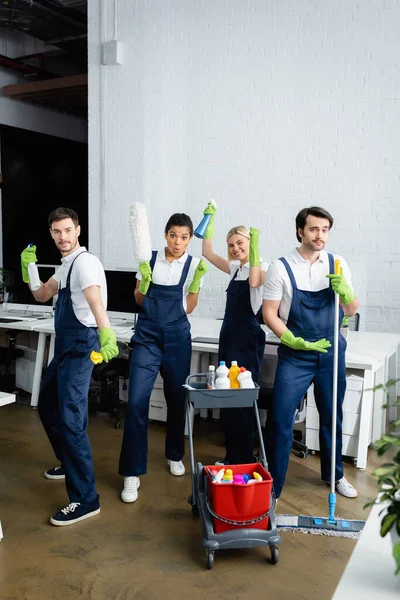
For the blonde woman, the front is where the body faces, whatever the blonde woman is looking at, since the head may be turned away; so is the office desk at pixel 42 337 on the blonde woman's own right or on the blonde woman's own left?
on the blonde woman's own right

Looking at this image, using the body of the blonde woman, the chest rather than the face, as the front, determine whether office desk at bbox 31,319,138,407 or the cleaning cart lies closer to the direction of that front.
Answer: the cleaning cart

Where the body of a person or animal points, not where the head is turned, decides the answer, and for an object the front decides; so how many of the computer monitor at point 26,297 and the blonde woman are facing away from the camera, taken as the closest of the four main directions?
0

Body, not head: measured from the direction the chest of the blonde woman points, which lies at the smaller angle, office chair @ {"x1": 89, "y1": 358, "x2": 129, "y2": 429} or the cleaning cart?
the cleaning cart

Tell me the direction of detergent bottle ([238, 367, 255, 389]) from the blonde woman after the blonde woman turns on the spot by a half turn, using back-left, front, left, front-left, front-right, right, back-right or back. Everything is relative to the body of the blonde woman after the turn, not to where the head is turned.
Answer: back-right

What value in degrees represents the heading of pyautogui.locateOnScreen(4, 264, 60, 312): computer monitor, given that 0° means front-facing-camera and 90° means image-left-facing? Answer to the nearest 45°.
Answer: approximately 0°

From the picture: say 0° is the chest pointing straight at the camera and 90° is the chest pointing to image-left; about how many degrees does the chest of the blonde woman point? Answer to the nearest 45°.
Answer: approximately 45°

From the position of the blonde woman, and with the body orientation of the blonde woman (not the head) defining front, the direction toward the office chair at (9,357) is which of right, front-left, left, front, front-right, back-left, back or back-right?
right

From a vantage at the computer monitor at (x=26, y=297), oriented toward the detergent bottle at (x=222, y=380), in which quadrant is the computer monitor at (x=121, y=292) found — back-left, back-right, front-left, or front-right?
front-left

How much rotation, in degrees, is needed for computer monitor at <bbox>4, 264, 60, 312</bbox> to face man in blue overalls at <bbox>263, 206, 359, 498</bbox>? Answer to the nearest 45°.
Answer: approximately 45° to its left

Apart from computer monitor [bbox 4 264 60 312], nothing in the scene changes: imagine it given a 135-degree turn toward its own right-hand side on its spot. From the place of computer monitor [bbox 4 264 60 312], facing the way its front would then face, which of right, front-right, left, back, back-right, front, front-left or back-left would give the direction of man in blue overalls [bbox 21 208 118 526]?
back-left

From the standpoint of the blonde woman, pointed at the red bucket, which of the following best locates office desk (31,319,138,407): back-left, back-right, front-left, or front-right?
back-right
